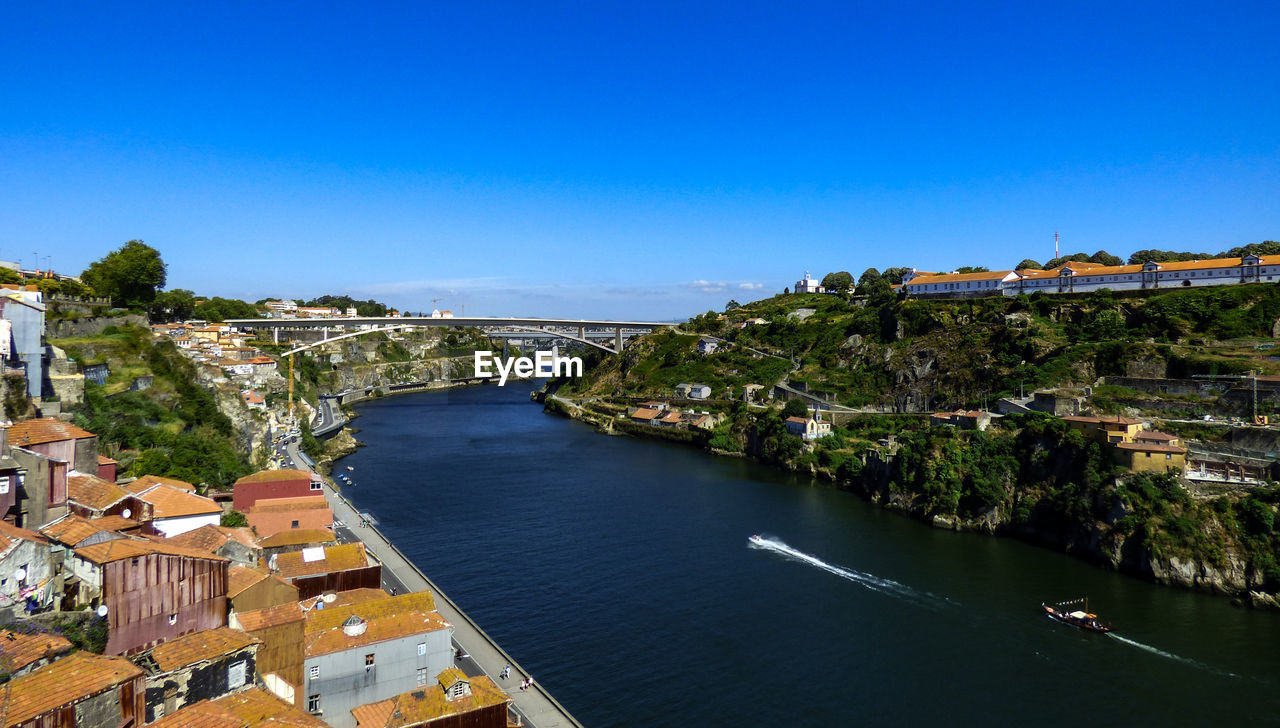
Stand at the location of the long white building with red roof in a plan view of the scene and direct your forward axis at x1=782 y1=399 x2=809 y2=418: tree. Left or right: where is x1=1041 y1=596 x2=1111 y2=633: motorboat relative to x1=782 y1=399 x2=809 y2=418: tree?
left

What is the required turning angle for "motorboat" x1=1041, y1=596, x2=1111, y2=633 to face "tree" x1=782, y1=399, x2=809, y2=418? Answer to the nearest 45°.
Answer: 0° — it already faces it

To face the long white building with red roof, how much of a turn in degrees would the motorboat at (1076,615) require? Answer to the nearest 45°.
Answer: approximately 45° to its right

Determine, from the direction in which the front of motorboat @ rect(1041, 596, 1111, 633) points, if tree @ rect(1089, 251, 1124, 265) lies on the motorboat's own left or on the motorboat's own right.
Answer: on the motorboat's own right

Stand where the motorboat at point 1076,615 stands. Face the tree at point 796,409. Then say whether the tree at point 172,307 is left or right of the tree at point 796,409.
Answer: left

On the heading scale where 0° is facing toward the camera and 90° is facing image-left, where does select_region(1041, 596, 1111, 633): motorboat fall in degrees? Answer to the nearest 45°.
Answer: approximately 135°
